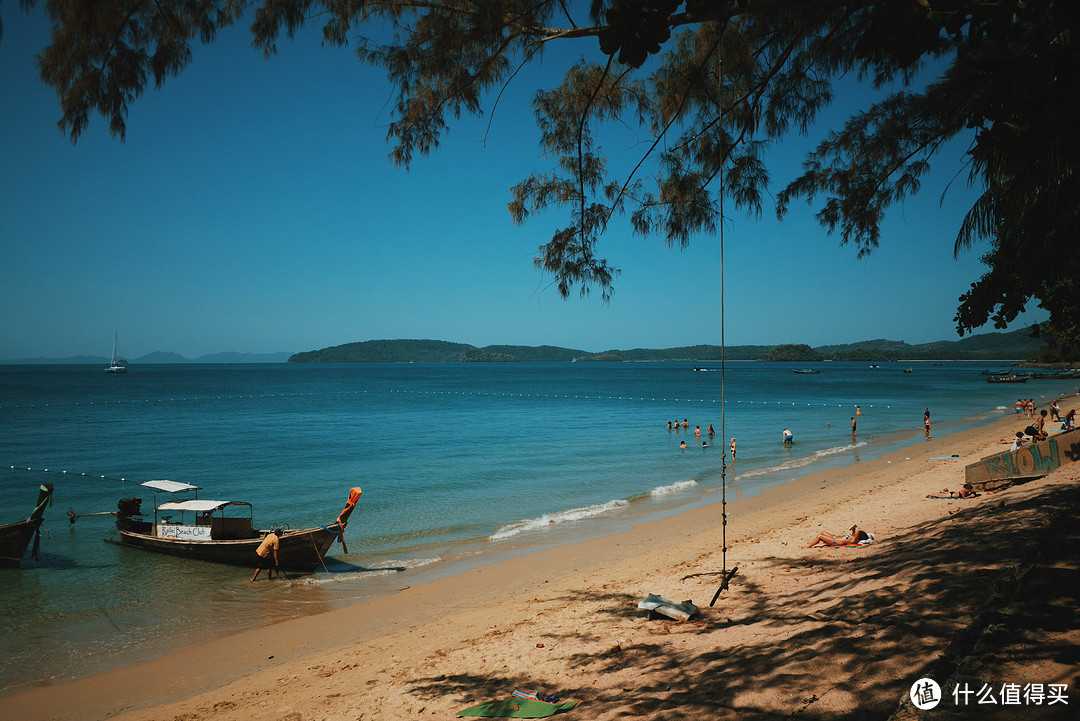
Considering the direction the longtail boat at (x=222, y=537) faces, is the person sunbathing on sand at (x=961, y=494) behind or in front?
in front

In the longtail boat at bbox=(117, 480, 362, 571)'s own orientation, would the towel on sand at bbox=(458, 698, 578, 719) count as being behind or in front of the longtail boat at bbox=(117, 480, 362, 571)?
in front

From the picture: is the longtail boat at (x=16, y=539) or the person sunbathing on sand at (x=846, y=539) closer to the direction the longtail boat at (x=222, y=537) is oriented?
the person sunbathing on sand

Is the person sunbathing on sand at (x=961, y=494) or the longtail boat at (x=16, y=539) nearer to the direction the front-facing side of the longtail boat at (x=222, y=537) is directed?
the person sunbathing on sand

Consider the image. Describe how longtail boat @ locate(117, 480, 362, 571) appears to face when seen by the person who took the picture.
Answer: facing the viewer and to the right of the viewer

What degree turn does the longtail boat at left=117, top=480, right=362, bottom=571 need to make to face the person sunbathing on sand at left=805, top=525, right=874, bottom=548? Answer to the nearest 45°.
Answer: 0° — it already faces them
